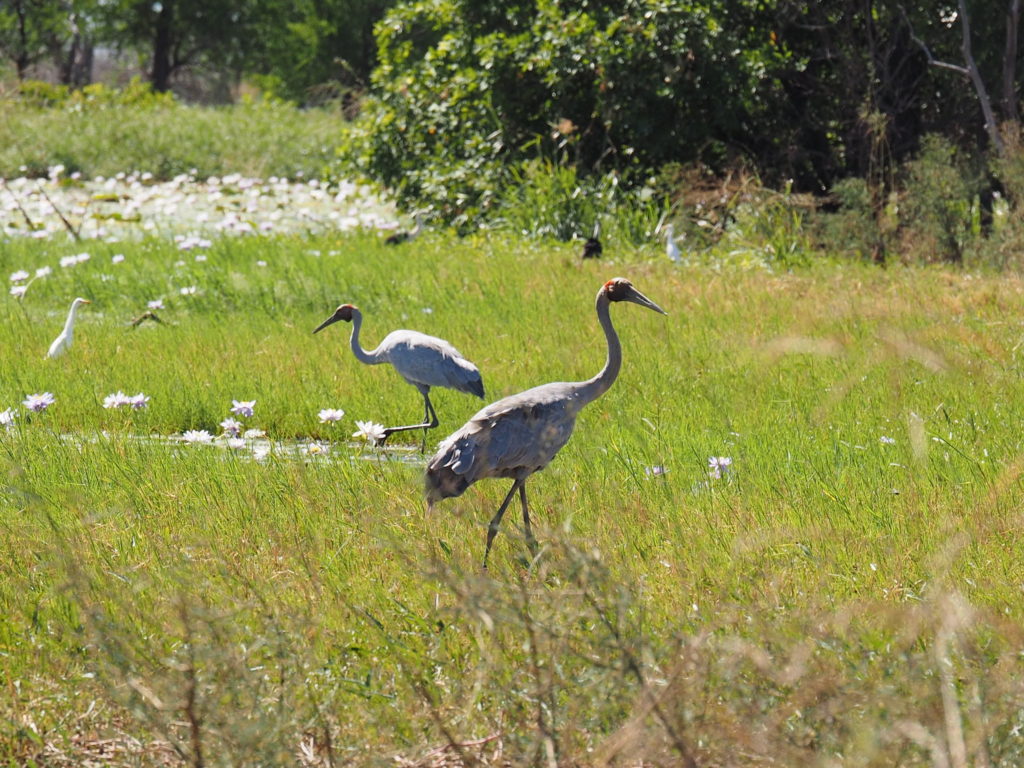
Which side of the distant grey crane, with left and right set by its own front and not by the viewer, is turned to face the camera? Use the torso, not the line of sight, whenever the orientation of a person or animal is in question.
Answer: left

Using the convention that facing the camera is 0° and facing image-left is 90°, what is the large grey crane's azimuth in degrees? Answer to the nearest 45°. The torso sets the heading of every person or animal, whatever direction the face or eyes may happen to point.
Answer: approximately 270°

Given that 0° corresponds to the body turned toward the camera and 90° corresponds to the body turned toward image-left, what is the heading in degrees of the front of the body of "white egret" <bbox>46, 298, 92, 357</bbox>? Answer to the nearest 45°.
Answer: approximately 270°

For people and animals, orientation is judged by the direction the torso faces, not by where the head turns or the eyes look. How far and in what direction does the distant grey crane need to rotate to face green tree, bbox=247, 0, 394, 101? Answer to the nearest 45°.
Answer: approximately 90° to its right

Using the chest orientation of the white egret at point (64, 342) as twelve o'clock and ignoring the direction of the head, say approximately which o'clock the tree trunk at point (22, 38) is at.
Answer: The tree trunk is roughly at 9 o'clock from the white egret.

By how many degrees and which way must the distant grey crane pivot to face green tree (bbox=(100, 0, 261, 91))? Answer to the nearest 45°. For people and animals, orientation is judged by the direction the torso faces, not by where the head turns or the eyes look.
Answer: approximately 90° to its right

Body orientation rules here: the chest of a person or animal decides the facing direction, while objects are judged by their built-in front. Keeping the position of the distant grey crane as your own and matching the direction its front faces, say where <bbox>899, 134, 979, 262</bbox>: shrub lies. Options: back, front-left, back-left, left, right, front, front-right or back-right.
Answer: back-right

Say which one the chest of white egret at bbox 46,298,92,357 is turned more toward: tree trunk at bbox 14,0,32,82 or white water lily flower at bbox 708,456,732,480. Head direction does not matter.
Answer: the white water lily flower

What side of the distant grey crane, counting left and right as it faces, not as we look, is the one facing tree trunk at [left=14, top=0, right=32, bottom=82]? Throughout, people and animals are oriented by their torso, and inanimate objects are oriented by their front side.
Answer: right

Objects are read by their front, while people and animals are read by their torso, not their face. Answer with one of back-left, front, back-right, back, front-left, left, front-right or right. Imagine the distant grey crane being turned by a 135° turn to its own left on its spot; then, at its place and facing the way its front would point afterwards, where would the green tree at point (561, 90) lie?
back-left

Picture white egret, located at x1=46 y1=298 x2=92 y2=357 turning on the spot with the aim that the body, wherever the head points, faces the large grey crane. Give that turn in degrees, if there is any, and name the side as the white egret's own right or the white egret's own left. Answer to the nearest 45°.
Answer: approximately 90° to the white egret's own right

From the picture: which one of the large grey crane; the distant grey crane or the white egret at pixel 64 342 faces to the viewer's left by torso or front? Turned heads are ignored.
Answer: the distant grey crane

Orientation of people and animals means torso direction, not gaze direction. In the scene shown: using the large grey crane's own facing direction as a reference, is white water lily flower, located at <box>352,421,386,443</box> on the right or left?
on its left

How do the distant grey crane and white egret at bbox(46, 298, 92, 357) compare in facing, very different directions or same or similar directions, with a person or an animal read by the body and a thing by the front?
very different directions
